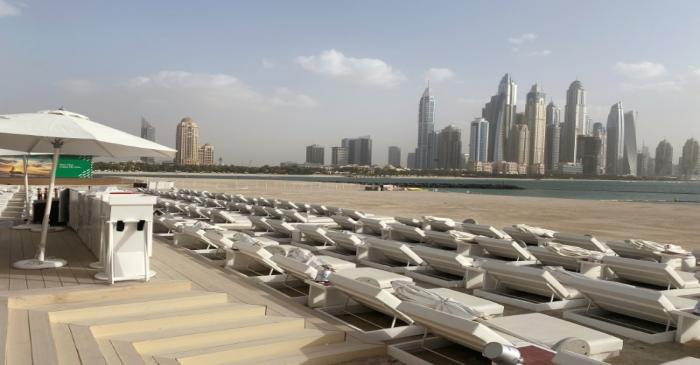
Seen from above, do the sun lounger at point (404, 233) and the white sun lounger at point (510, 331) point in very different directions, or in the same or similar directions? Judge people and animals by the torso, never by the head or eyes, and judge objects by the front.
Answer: same or similar directions

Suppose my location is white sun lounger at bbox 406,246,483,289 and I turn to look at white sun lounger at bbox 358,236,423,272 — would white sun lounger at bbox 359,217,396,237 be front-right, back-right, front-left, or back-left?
front-right

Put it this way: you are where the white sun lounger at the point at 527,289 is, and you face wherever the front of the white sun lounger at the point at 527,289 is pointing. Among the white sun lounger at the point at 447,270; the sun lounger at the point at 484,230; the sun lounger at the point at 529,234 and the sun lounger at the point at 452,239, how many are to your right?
0

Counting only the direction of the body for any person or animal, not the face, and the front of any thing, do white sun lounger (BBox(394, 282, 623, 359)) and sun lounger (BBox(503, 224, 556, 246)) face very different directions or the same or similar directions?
same or similar directions

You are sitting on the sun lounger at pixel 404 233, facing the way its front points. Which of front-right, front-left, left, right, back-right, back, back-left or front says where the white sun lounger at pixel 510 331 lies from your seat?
front-right

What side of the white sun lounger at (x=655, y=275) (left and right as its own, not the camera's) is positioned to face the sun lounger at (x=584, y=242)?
left

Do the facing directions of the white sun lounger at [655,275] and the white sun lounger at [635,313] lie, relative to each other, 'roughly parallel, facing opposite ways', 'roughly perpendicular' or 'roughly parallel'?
roughly parallel

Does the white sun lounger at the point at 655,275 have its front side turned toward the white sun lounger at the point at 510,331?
no

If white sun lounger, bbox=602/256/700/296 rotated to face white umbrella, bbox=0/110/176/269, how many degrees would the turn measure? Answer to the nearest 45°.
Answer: approximately 180°

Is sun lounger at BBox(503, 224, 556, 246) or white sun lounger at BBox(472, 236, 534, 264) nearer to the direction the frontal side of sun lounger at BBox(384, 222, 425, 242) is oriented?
the white sun lounger

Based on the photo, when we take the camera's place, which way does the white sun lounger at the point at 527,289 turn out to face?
facing away from the viewer and to the right of the viewer

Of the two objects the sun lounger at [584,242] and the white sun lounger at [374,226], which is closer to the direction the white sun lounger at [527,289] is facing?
the sun lounger

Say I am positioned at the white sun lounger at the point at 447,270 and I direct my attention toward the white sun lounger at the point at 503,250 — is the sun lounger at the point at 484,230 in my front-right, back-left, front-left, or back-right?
front-left
